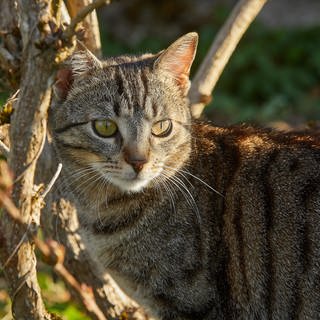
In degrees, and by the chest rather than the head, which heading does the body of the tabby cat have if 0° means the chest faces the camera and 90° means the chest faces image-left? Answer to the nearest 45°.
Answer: approximately 90°

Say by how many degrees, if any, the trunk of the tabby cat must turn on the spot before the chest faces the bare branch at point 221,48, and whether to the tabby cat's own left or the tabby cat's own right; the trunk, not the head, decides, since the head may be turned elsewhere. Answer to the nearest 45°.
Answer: approximately 135° to the tabby cat's own right
